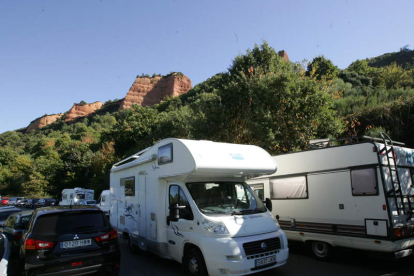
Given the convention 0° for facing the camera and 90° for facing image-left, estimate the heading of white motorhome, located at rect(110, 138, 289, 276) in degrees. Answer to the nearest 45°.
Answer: approximately 315°

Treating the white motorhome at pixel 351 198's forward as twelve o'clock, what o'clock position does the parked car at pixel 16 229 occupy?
The parked car is roughly at 10 o'clock from the white motorhome.

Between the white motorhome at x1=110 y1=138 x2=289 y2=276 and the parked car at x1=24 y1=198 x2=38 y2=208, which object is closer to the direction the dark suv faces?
the parked car

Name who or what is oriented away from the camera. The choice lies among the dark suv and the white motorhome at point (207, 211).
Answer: the dark suv

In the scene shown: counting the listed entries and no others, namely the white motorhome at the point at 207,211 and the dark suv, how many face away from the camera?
1

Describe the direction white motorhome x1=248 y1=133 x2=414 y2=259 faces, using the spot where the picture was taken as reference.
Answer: facing away from the viewer and to the left of the viewer

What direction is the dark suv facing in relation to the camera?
away from the camera

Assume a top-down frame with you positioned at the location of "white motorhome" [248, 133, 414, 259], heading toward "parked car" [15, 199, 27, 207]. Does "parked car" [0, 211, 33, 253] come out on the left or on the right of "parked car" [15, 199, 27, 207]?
left

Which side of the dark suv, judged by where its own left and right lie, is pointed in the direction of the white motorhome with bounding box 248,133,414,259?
right

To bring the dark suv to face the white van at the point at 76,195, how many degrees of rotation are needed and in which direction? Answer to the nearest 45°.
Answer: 0° — it already faces it

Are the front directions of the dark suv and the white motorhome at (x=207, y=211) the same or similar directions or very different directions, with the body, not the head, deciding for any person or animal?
very different directions
